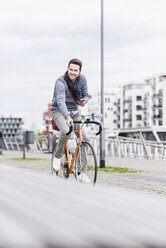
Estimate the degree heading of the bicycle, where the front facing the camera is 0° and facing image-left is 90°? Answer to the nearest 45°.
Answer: approximately 315°

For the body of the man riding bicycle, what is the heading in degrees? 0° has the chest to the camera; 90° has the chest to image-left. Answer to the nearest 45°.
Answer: approximately 315°

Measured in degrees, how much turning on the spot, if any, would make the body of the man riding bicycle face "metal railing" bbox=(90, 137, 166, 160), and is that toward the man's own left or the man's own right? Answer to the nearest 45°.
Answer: approximately 135° to the man's own left

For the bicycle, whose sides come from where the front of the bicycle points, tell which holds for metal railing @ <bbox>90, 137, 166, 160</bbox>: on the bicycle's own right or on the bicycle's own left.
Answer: on the bicycle's own left
